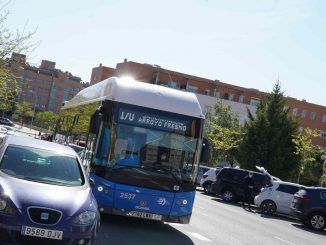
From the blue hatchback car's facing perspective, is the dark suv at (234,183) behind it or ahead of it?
behind

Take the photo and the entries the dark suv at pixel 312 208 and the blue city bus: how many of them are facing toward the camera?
1

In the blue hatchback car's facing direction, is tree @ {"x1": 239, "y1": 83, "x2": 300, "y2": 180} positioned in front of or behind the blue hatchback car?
behind

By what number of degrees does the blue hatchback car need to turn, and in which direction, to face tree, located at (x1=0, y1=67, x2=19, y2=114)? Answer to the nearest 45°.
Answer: approximately 180°

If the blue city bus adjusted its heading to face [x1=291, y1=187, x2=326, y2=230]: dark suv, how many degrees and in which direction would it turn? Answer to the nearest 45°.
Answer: approximately 135° to its left

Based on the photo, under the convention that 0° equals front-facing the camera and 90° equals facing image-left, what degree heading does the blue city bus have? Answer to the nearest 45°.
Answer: approximately 0°

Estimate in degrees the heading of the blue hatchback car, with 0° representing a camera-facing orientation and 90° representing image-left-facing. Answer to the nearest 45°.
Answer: approximately 0°
